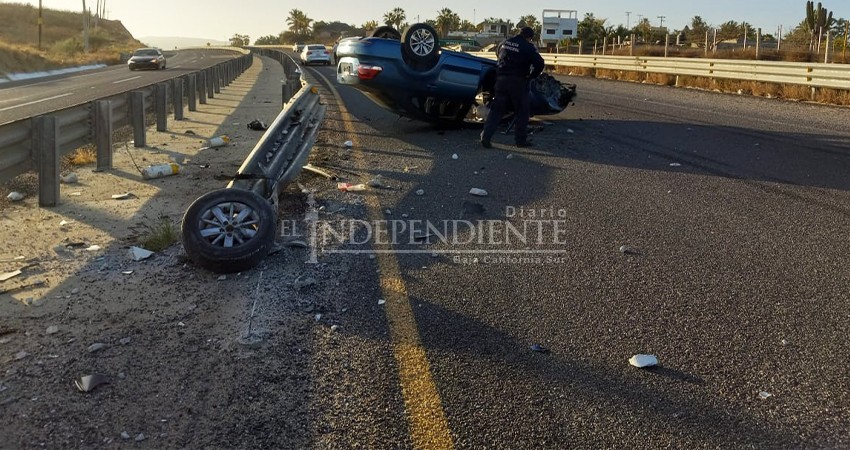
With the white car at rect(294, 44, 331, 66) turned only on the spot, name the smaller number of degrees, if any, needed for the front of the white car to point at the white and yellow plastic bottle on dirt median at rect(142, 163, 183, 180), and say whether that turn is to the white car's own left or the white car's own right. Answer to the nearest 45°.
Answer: approximately 180°

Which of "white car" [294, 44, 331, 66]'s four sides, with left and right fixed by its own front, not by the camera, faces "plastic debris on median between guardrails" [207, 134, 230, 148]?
back

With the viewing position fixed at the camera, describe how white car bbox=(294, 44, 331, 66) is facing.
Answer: facing away from the viewer

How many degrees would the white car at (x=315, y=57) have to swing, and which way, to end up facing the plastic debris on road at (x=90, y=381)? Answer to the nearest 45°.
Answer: approximately 180°

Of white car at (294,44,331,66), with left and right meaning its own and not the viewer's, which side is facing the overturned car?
back

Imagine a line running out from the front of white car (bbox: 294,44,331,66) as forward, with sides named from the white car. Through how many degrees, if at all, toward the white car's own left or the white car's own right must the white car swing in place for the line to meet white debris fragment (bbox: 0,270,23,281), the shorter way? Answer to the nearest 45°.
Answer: approximately 180°

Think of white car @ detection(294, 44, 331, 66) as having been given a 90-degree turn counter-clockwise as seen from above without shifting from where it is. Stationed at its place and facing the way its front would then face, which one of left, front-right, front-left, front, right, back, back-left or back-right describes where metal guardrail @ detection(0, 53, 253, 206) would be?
left
